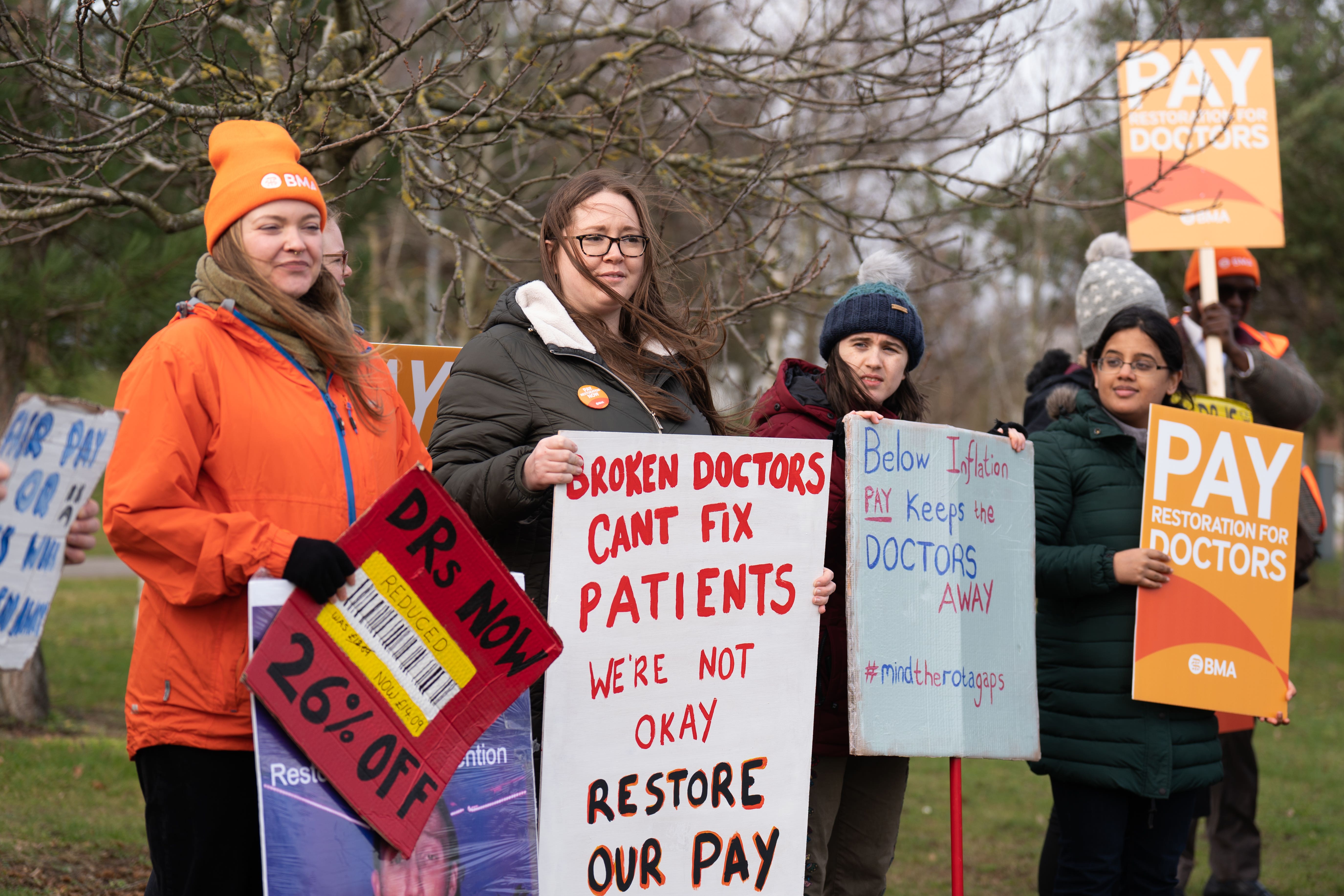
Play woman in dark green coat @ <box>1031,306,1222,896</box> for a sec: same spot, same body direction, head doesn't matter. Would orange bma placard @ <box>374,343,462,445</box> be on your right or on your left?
on your right

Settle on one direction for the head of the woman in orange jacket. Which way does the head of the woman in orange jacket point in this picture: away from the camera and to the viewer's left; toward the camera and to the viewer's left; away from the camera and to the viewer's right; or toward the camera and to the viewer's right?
toward the camera and to the viewer's right

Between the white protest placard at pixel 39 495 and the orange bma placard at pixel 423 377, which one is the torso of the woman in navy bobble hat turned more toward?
the white protest placard

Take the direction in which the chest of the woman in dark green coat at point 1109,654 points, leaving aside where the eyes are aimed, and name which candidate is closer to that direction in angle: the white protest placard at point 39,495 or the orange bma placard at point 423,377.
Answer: the white protest placard

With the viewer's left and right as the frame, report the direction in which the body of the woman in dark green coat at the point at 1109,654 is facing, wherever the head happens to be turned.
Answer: facing the viewer and to the right of the viewer

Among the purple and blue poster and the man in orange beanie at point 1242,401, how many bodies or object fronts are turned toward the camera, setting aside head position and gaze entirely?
2

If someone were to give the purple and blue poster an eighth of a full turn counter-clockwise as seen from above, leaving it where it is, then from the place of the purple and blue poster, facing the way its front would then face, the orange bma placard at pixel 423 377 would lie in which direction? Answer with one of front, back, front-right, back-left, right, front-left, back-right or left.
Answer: back-left

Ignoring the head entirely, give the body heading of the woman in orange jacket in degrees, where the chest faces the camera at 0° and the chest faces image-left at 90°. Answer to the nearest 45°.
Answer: approximately 315°

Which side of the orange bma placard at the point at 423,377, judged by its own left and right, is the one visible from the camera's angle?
front

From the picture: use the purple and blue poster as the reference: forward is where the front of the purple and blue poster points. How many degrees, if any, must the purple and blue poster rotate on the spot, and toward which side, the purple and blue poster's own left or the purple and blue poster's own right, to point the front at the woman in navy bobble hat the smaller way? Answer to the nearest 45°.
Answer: approximately 135° to the purple and blue poster's own left

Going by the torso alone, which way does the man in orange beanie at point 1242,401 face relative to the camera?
toward the camera
